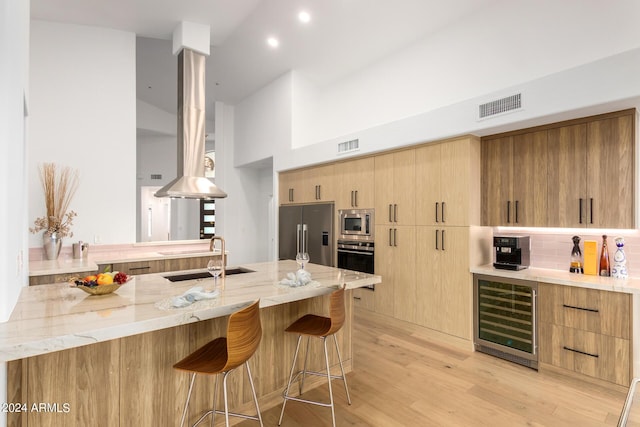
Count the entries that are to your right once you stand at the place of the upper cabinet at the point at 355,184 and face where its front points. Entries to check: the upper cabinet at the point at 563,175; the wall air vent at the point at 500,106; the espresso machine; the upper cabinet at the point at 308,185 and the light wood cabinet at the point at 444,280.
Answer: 1

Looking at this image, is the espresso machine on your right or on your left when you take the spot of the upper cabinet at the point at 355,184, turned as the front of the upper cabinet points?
on your left

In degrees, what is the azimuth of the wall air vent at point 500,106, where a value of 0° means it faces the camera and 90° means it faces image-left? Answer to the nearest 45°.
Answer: approximately 45°

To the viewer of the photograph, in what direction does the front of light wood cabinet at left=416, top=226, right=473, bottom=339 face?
facing the viewer and to the left of the viewer

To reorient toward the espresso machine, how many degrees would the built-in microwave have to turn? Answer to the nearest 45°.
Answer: approximately 90° to its left

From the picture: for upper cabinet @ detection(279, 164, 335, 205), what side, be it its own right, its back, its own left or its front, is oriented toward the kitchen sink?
front

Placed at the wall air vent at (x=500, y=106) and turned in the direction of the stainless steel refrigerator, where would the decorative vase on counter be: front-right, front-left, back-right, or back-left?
front-left

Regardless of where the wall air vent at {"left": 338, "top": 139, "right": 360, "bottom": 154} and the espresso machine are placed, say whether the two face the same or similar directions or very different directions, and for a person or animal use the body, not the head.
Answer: same or similar directions

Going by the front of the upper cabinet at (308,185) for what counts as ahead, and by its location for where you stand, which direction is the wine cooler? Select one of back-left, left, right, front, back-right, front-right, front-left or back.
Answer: left

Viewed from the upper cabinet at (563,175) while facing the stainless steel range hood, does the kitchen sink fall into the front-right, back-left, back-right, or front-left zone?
front-left

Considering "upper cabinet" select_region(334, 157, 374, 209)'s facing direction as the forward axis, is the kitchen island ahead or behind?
ahead

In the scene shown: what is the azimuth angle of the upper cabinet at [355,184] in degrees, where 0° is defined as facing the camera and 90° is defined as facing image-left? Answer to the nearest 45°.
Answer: approximately 45°

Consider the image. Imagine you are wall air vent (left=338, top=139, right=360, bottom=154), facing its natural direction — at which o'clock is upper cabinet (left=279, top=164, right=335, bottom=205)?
The upper cabinet is roughly at 3 o'clock from the wall air vent.

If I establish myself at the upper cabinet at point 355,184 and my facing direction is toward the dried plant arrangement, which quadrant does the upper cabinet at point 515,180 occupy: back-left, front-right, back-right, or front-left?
back-left

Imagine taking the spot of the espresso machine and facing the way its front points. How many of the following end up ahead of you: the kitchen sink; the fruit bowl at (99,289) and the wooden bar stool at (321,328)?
3
